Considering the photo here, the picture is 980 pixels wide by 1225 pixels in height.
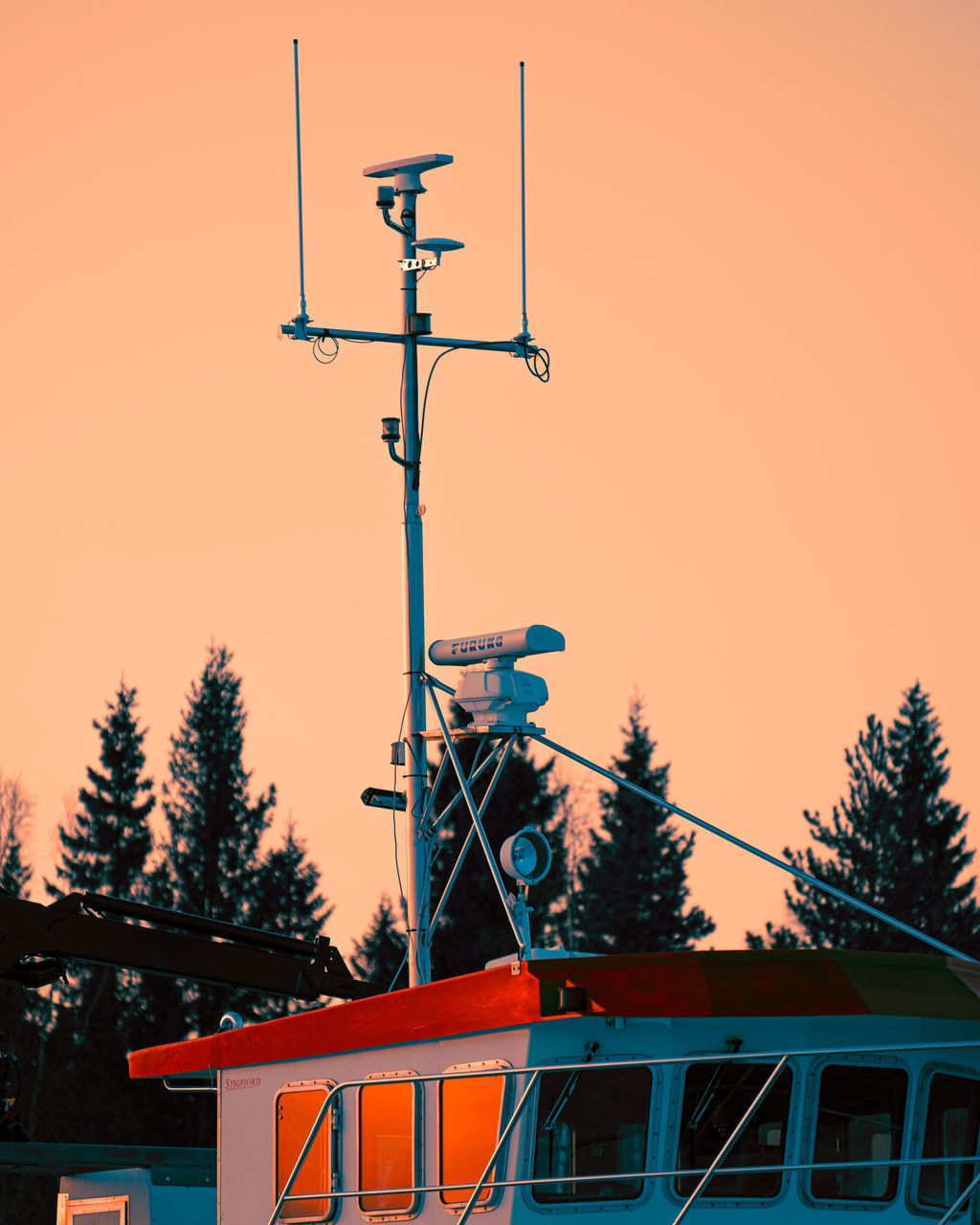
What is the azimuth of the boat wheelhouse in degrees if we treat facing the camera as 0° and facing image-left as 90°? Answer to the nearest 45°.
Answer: approximately 315°
